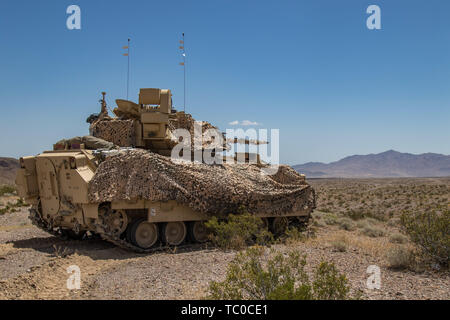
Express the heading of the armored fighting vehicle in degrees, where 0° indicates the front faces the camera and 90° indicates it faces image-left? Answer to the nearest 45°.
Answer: approximately 225°

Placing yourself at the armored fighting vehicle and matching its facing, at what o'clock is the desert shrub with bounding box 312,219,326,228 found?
The desert shrub is roughly at 12 o'clock from the armored fighting vehicle.

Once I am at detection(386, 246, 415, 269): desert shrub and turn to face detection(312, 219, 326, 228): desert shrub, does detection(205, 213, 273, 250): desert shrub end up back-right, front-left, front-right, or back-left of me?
front-left

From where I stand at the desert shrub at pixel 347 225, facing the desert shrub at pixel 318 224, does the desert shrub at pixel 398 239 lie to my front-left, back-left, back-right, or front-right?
back-left

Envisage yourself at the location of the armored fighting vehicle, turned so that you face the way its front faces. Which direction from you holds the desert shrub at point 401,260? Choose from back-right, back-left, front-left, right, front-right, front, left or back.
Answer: right

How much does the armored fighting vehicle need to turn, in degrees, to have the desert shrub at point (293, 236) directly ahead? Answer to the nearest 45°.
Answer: approximately 45° to its right

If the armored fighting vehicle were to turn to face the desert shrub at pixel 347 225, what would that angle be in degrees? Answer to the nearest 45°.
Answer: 0° — it already faces it
